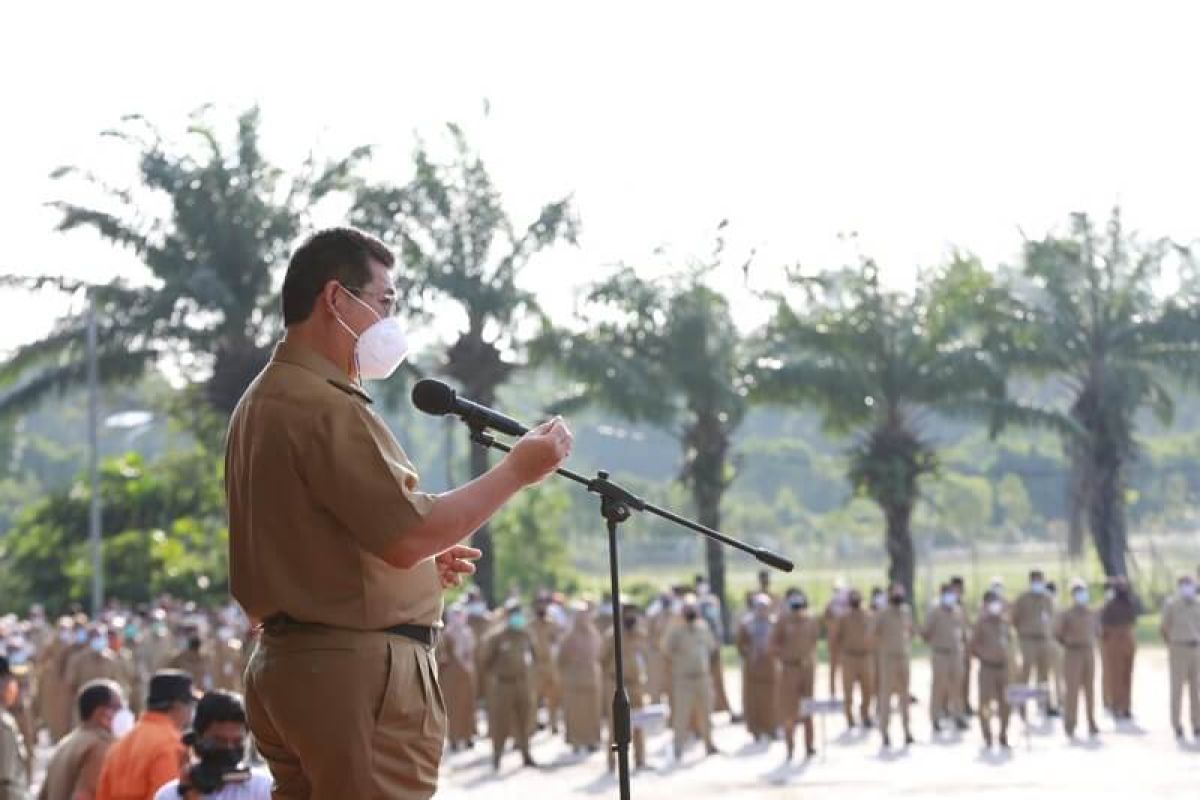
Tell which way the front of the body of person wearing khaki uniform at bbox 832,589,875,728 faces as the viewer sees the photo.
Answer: toward the camera

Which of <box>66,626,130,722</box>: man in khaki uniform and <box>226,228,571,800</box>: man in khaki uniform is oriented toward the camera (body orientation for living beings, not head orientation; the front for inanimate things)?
<box>66,626,130,722</box>: man in khaki uniform

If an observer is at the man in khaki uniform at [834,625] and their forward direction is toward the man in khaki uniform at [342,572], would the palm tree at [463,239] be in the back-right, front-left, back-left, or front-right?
back-right

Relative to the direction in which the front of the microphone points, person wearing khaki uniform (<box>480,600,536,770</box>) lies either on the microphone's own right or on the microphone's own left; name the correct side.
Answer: on the microphone's own right

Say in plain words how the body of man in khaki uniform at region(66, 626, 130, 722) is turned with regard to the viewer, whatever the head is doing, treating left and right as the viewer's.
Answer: facing the viewer

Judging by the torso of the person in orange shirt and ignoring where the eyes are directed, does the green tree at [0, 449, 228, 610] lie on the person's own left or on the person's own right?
on the person's own left

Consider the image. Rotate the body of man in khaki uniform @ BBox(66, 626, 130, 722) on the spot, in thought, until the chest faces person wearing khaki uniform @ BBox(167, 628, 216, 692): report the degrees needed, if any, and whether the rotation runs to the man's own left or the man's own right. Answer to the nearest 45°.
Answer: approximately 45° to the man's own left

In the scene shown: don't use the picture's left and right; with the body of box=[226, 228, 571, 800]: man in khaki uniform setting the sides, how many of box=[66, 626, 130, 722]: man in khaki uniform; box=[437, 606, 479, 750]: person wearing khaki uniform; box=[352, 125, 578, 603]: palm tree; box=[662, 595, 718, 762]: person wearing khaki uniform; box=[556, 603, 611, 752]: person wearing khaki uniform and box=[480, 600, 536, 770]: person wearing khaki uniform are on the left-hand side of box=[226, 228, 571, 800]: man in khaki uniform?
6

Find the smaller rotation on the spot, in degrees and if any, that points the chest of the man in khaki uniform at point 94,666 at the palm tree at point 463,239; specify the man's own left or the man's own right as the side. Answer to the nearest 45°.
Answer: approximately 135° to the man's own left

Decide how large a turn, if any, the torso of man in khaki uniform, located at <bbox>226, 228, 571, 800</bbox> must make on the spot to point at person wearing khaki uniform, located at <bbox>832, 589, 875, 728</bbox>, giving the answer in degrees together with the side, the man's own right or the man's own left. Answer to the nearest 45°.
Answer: approximately 90° to the man's own left

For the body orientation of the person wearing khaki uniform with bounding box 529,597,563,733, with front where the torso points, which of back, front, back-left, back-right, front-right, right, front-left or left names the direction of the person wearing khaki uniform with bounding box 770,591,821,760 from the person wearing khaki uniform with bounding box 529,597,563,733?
left

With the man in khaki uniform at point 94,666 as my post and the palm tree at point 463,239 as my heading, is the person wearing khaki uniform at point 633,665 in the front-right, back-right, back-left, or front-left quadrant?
front-right

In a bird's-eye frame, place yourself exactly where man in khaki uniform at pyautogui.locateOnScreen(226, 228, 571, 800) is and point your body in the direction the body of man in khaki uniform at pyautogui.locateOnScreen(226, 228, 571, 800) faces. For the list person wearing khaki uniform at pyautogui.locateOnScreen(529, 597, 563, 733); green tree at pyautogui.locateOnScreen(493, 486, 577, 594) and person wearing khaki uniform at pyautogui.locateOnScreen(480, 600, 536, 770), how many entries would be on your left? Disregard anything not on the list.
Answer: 3

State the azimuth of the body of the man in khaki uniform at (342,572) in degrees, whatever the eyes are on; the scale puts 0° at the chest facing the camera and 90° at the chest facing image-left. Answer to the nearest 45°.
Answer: approximately 270°

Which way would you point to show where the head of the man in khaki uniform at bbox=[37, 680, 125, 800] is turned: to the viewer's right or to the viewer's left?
to the viewer's right

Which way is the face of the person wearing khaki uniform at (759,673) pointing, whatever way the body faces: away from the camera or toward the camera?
toward the camera
